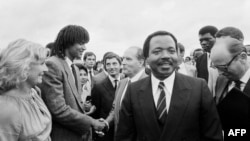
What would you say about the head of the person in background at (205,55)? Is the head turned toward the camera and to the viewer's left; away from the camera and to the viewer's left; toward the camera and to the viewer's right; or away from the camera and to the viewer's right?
toward the camera and to the viewer's left

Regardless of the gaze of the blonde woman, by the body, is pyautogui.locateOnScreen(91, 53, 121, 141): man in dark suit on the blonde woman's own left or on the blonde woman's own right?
on the blonde woman's own left

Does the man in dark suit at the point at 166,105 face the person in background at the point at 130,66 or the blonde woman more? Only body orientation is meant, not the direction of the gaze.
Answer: the blonde woman

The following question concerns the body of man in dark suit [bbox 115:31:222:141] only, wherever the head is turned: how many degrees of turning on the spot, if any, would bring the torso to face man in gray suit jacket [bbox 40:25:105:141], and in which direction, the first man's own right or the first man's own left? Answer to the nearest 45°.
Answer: approximately 135° to the first man's own right

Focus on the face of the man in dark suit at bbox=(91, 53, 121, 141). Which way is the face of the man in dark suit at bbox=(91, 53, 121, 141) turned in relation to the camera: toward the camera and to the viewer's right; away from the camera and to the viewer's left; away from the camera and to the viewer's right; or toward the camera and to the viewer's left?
toward the camera and to the viewer's left

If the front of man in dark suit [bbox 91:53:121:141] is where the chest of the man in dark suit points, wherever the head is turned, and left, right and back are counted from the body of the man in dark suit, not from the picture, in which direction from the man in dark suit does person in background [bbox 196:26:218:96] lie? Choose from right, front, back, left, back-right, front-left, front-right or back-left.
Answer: front-left

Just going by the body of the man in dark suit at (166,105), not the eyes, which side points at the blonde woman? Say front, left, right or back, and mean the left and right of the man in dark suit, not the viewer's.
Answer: right

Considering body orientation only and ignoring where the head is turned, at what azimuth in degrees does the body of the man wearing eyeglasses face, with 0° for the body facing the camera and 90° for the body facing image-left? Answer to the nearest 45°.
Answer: approximately 45°

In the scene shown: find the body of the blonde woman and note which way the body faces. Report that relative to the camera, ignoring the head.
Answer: to the viewer's right

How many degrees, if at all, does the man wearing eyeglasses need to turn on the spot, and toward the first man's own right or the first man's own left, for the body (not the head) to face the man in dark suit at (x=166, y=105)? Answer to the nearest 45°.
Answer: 0° — they already face them

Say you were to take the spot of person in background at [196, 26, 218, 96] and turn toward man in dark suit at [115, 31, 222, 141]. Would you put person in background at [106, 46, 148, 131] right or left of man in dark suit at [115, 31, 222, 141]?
right
